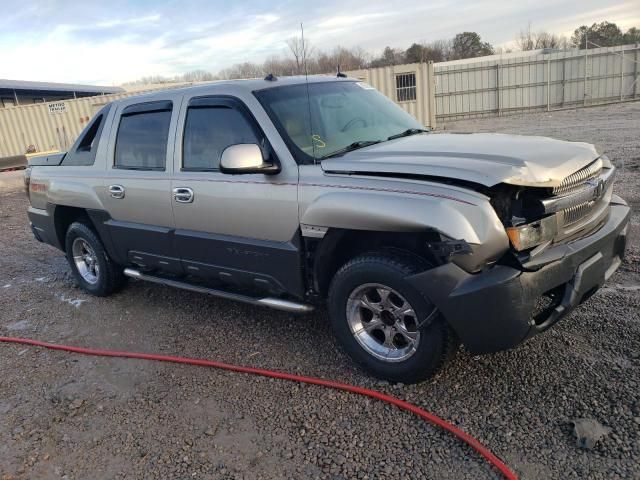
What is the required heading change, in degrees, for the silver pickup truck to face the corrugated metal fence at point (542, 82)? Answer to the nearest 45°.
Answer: approximately 90° to its left

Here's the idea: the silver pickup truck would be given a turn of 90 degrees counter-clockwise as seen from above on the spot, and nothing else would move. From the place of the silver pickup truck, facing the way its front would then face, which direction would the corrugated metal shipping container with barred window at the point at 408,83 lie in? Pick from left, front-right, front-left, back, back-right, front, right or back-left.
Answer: front-left

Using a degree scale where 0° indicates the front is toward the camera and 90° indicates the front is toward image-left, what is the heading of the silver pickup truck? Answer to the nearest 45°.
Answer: approximately 315°
